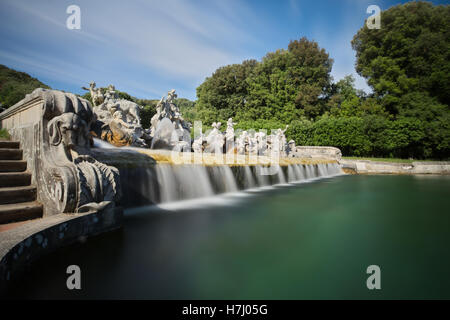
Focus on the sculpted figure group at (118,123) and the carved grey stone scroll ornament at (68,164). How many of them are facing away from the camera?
0

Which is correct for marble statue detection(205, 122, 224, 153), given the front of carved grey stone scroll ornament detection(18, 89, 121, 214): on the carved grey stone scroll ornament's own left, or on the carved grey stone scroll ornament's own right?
on the carved grey stone scroll ornament's own left

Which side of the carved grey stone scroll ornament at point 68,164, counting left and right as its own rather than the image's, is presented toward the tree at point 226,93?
left

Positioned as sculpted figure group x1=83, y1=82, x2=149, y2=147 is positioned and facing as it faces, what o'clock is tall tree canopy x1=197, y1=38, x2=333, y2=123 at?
The tall tree canopy is roughly at 9 o'clock from the sculpted figure group.

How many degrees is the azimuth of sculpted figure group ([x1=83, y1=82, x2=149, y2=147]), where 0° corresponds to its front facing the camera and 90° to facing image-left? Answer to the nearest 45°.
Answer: approximately 315°

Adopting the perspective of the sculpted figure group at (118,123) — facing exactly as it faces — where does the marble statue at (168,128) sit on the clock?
The marble statue is roughly at 10 o'clock from the sculpted figure group.

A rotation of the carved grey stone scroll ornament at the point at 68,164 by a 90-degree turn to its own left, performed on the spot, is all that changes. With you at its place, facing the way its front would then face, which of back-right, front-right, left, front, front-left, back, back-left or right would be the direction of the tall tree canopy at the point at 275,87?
front

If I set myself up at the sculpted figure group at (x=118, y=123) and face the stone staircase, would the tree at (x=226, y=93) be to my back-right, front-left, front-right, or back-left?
back-left

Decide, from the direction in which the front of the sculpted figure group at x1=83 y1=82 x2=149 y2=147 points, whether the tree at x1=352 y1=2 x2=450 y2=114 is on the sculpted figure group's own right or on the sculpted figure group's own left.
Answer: on the sculpted figure group's own left

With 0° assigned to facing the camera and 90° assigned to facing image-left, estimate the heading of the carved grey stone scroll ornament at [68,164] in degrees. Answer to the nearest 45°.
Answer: approximately 315°
